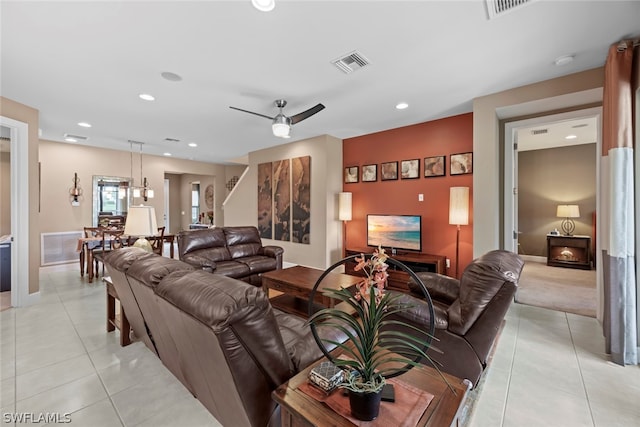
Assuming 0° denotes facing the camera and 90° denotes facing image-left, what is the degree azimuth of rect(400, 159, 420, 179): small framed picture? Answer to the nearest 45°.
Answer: approximately 45°

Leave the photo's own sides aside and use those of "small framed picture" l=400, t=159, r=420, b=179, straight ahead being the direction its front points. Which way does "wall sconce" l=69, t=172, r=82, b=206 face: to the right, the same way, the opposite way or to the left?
to the left

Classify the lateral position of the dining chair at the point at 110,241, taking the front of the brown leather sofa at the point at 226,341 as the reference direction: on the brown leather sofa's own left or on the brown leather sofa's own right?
on the brown leather sofa's own left

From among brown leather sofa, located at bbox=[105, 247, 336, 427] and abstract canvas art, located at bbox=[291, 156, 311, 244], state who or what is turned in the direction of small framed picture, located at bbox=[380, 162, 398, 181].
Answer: the brown leather sofa

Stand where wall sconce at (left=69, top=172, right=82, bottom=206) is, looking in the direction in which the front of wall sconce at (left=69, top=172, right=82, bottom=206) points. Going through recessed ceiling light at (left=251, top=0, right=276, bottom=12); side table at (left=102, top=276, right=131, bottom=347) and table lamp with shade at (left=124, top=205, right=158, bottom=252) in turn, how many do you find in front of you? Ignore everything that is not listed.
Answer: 3

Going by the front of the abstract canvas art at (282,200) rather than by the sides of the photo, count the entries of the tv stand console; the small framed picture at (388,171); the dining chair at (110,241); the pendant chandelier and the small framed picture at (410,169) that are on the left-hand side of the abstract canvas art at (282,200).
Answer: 3

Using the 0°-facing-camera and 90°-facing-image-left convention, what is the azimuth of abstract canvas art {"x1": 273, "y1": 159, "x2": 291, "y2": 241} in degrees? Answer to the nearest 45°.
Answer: approximately 45°

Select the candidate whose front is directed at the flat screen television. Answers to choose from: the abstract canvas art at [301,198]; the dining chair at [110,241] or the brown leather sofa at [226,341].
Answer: the brown leather sofa

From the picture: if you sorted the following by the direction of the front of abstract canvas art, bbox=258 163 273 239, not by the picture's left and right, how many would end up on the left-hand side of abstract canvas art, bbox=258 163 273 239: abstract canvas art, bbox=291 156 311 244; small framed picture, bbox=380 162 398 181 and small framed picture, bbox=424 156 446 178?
3

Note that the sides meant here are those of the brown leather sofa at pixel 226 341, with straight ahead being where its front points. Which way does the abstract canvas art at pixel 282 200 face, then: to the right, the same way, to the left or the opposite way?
the opposite way

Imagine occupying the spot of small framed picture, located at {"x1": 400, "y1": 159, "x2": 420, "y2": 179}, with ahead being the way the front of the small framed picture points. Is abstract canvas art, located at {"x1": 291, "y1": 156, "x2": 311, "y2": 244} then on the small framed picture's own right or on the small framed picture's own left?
on the small framed picture's own right
